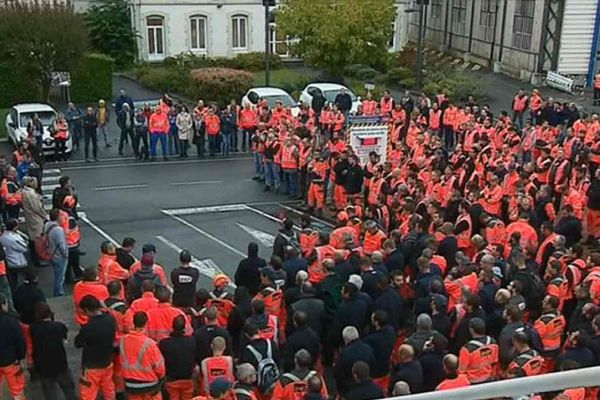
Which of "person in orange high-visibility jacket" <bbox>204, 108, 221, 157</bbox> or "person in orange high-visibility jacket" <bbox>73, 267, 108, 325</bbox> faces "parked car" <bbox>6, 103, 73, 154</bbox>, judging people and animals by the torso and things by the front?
"person in orange high-visibility jacket" <bbox>73, 267, 108, 325</bbox>

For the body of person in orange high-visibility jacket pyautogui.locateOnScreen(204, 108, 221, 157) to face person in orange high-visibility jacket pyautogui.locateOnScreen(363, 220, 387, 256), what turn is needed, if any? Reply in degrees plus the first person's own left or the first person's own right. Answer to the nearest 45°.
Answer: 0° — they already face them

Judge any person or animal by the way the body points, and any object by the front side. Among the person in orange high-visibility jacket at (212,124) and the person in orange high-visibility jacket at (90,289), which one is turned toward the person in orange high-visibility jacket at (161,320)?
the person in orange high-visibility jacket at (212,124)

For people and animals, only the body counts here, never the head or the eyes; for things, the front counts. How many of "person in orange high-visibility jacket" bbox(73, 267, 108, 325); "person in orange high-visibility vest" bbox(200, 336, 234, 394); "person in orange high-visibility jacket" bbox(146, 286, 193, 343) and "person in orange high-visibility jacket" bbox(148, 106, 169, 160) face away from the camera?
3

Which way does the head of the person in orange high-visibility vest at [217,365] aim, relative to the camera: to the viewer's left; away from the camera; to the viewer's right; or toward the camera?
away from the camera

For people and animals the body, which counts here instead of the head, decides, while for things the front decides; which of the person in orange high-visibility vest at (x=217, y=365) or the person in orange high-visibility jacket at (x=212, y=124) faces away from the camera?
the person in orange high-visibility vest at (x=217, y=365)

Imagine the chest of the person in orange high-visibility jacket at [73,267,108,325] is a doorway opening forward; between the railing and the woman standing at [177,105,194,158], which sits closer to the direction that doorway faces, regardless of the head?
the woman standing

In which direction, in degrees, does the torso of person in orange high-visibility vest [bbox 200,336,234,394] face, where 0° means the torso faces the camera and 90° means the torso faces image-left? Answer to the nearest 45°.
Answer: approximately 180°

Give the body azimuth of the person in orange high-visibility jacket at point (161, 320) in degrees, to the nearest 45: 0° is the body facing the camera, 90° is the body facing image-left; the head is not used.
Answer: approximately 180°

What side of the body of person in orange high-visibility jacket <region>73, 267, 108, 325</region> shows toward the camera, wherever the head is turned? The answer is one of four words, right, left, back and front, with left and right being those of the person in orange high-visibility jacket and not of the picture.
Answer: back

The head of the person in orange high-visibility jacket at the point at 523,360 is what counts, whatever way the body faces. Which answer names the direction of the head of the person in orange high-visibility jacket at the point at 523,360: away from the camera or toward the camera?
away from the camera
